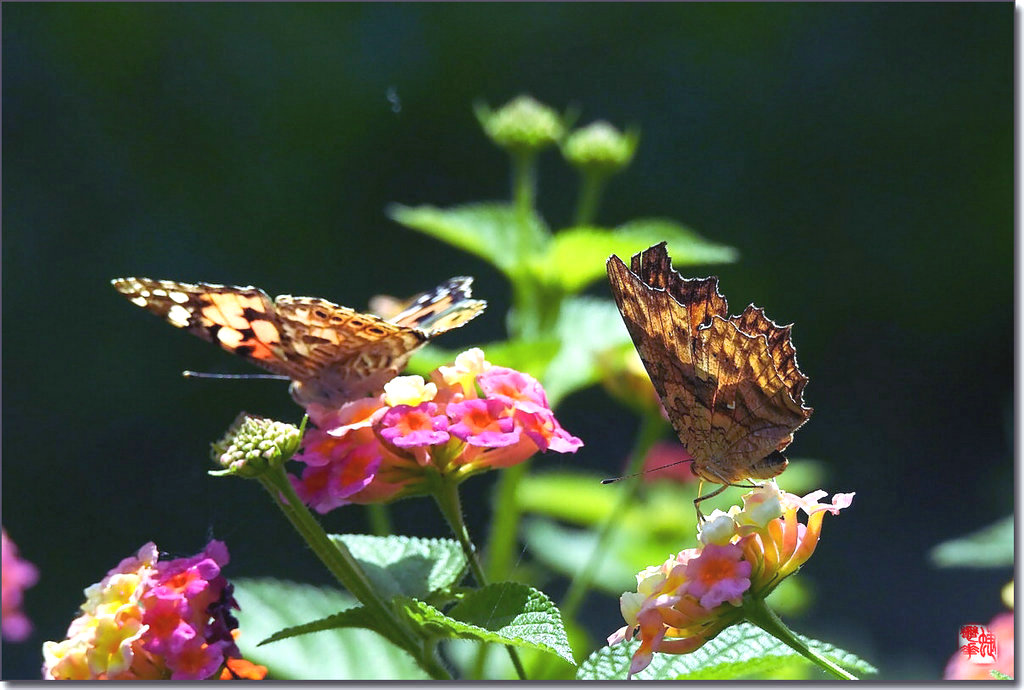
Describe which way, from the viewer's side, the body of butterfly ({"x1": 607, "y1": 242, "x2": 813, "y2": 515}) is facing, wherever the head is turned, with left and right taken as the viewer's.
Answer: facing to the left of the viewer
